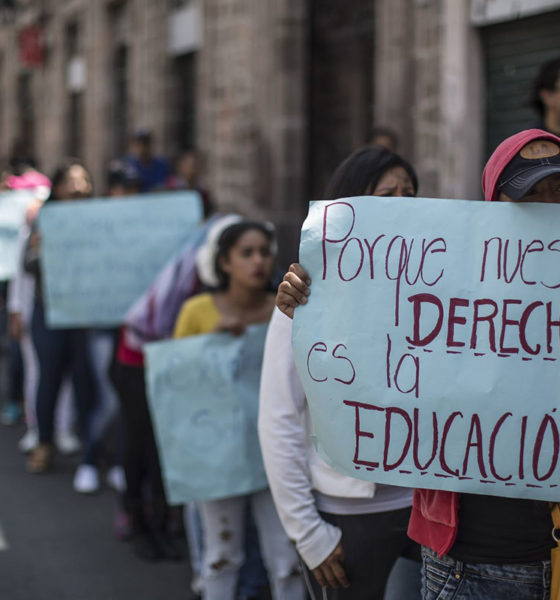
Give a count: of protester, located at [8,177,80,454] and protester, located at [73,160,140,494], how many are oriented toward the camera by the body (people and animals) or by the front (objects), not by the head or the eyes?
2

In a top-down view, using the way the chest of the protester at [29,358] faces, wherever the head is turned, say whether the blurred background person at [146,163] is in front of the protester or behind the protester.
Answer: behind

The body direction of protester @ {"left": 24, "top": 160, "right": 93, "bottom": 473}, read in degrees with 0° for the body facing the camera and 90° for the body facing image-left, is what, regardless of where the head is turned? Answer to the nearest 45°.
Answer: approximately 0°

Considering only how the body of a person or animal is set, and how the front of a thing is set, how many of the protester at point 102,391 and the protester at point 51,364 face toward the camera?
2

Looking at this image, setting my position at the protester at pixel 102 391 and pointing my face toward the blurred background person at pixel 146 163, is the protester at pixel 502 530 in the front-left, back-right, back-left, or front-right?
back-right

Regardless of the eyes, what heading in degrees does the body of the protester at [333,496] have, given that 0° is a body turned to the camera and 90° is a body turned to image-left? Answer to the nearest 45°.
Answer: approximately 315°

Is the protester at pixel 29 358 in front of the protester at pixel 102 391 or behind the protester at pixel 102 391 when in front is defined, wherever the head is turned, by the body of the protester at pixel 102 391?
behind

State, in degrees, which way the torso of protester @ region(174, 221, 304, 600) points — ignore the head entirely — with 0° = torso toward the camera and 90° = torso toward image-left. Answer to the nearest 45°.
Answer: approximately 315°
